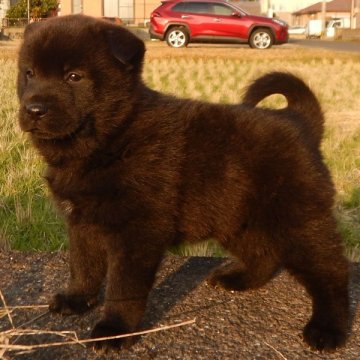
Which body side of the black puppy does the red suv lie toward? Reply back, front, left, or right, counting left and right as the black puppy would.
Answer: right

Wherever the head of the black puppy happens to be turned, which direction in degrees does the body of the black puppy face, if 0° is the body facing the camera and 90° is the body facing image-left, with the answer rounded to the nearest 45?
approximately 90°
